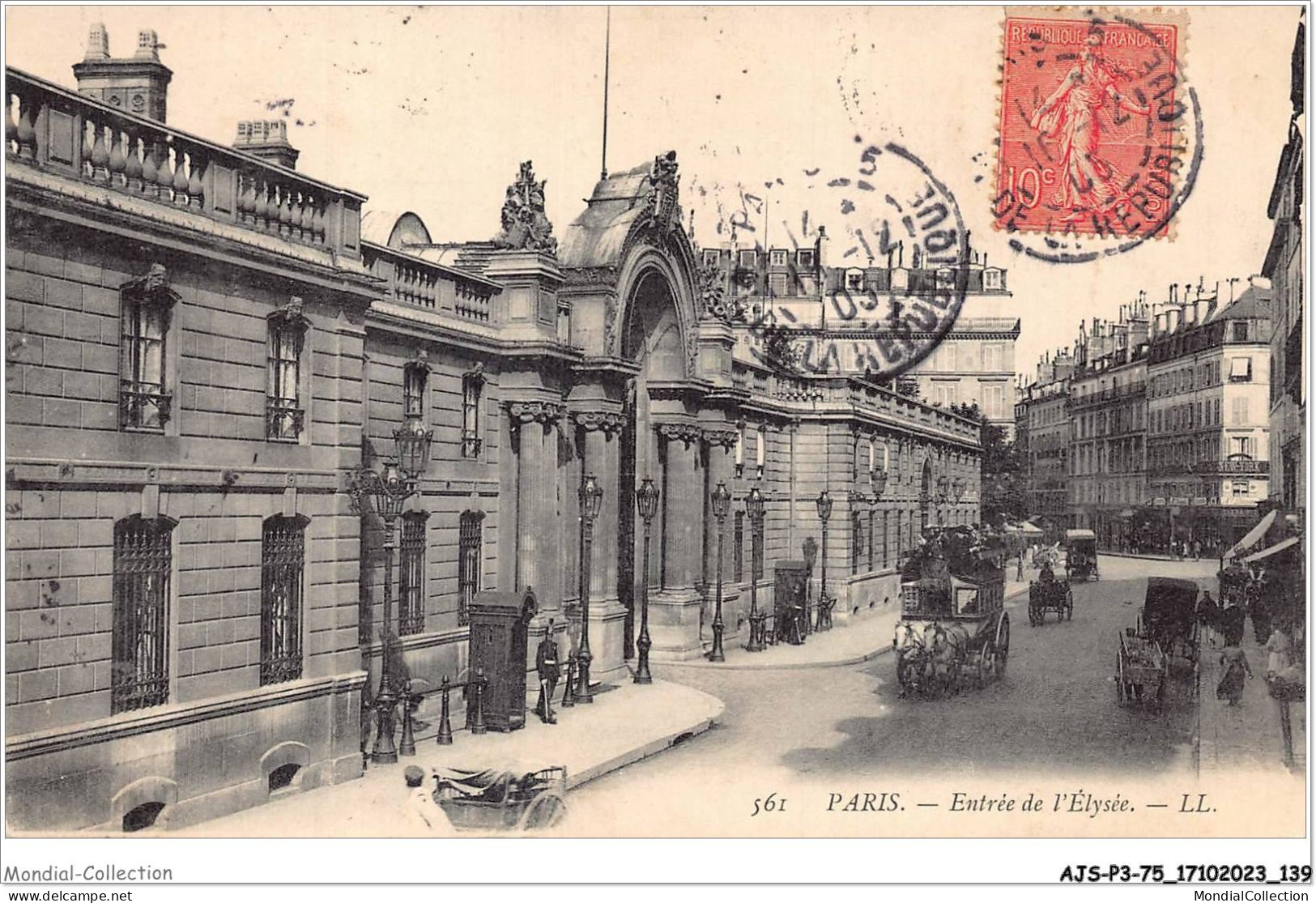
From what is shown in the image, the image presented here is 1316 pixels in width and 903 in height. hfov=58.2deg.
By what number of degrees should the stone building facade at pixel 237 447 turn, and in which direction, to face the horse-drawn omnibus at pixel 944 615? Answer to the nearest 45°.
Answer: approximately 90° to its left

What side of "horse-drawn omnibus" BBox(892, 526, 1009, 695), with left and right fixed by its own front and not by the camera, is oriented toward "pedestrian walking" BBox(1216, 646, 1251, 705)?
left

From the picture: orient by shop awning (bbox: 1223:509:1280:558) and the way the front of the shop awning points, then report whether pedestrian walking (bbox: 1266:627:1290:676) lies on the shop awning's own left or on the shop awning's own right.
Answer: on the shop awning's own left

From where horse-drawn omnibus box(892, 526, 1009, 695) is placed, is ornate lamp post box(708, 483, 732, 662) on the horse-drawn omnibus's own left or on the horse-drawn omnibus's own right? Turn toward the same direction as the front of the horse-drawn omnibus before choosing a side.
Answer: on the horse-drawn omnibus's own right

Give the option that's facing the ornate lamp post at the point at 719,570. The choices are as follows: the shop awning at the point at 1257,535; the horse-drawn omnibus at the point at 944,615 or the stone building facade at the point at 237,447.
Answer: the shop awning

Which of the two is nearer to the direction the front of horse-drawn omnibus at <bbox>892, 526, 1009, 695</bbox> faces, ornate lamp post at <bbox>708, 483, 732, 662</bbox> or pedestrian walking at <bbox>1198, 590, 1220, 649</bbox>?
the ornate lamp post

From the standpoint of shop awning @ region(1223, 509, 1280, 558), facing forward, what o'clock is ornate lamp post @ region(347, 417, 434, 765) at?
The ornate lamp post is roughly at 10 o'clock from the shop awning.

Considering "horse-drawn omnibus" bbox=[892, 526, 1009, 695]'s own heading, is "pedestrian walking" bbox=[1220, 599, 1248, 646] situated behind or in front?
behind

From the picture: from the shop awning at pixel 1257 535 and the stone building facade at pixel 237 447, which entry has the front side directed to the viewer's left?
the shop awning

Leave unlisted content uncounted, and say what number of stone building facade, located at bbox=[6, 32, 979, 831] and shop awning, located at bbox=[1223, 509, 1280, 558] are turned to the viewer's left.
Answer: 1

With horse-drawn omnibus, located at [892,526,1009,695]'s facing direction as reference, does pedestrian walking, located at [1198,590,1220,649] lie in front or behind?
behind
